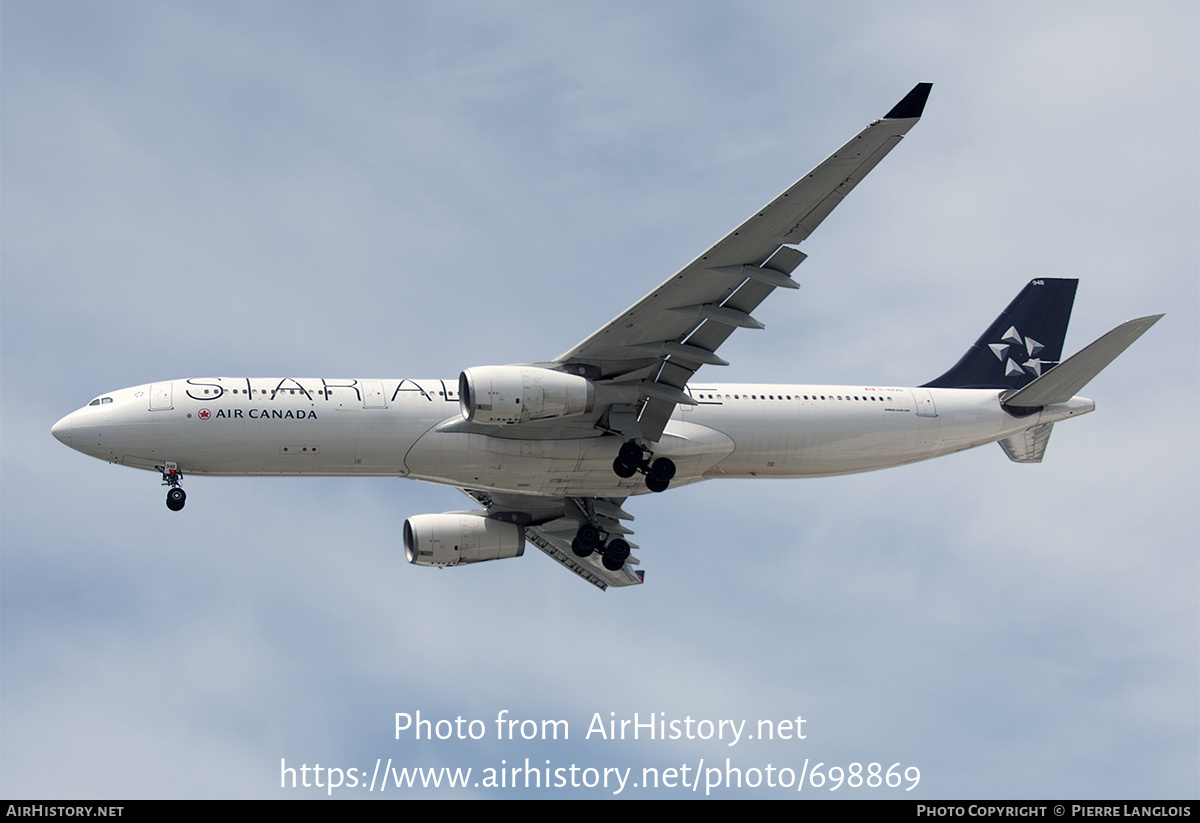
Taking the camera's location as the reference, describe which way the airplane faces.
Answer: facing to the left of the viewer
